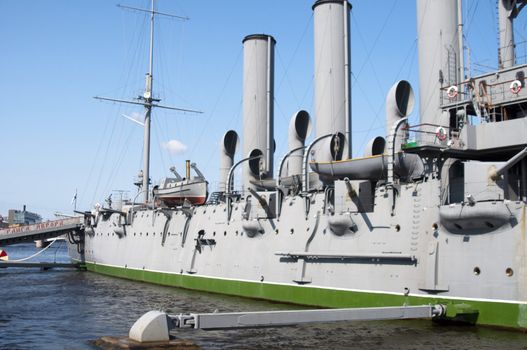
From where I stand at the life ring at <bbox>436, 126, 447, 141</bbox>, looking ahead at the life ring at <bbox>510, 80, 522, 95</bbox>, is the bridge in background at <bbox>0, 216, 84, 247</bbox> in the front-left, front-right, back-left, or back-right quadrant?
back-left

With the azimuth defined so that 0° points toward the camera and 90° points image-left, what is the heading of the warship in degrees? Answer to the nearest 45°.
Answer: approximately 315°

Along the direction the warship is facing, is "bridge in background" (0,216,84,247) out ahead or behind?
behind
